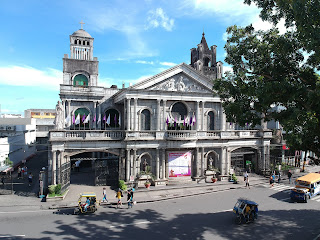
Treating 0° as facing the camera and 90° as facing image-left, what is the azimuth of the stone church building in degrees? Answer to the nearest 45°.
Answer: approximately 0°
